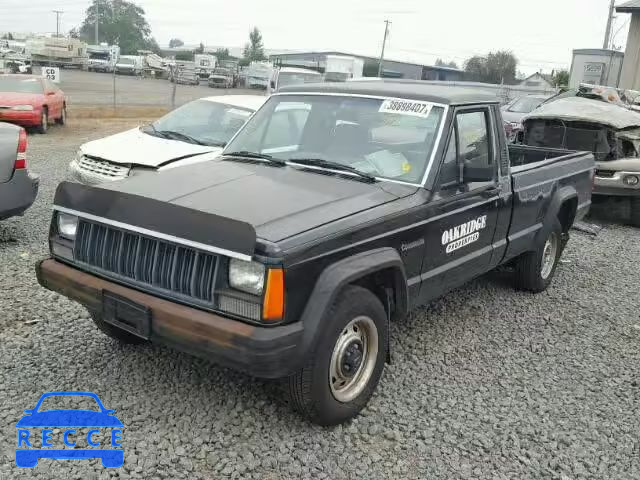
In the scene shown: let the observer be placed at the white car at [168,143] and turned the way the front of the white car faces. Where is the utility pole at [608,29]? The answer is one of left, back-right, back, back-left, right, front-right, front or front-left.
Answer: back

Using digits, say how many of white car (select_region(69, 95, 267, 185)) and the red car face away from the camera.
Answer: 0

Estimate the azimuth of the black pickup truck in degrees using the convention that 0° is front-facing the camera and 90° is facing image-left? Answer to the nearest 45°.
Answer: approximately 45°

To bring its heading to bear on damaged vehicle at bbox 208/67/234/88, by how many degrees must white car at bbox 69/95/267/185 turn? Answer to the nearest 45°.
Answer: approximately 135° to its right

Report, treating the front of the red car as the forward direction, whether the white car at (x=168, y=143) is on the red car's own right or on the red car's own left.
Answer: on the red car's own left

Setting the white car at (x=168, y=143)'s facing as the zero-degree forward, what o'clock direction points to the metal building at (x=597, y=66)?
The metal building is roughly at 6 o'clock from the white car.

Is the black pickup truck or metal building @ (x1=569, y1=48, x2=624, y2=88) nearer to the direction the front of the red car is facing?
the black pickup truck

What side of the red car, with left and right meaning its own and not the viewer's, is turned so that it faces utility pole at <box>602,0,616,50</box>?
back

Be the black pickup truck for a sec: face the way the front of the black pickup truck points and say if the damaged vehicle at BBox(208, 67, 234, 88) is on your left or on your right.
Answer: on your right
